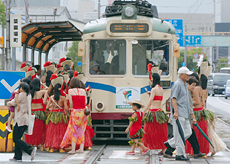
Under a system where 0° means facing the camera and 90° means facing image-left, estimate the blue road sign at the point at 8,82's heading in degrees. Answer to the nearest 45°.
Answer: approximately 0°

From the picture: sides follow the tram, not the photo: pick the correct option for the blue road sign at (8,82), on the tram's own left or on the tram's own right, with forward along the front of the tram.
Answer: on the tram's own right

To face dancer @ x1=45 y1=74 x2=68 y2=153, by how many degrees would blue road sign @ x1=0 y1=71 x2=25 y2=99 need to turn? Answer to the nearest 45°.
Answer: approximately 90° to its left

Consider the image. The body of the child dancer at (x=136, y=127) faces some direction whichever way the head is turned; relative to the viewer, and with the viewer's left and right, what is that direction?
facing to the left of the viewer
